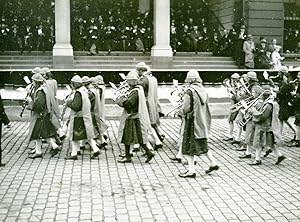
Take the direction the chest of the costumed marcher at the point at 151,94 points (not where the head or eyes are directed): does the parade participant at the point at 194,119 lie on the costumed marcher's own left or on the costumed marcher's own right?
on the costumed marcher's own left

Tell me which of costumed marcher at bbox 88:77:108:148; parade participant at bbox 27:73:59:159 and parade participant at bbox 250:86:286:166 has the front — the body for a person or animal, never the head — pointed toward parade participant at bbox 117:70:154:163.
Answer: parade participant at bbox 250:86:286:166

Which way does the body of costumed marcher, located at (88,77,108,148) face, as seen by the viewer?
to the viewer's left

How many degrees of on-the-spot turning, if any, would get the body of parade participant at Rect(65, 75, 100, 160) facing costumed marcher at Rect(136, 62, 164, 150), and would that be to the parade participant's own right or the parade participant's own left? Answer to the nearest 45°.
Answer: approximately 135° to the parade participant's own right

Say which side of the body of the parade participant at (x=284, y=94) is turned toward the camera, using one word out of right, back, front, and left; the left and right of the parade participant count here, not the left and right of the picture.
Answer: left

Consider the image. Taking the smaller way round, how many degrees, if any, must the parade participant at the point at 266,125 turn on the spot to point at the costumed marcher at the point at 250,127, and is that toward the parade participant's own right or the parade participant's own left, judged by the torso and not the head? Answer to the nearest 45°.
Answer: approximately 45° to the parade participant's own right

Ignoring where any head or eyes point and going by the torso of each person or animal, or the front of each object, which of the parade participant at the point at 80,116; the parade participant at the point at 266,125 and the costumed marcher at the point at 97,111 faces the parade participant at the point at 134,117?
the parade participant at the point at 266,125

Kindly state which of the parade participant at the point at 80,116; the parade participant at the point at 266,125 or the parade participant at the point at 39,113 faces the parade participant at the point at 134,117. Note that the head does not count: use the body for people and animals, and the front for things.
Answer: the parade participant at the point at 266,125

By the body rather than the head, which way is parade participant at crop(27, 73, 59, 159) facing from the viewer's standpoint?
to the viewer's left

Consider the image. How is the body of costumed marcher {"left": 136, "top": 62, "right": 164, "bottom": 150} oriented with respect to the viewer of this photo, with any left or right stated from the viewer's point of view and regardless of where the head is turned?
facing to the left of the viewer

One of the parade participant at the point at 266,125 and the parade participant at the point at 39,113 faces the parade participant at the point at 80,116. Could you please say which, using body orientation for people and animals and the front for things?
the parade participant at the point at 266,125

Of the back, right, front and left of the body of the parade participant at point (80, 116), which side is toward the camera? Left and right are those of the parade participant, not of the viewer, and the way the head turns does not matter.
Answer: left

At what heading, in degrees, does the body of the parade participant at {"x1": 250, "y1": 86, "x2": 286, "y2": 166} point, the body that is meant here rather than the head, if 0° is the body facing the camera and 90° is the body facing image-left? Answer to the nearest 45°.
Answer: approximately 90°

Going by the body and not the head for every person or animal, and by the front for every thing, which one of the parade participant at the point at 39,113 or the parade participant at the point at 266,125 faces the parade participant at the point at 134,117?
the parade participant at the point at 266,125

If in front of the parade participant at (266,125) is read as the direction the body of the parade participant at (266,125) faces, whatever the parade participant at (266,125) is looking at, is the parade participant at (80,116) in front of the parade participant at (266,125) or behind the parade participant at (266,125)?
in front

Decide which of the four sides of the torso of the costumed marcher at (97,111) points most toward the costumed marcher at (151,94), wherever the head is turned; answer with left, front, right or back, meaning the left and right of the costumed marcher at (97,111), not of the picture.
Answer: back
